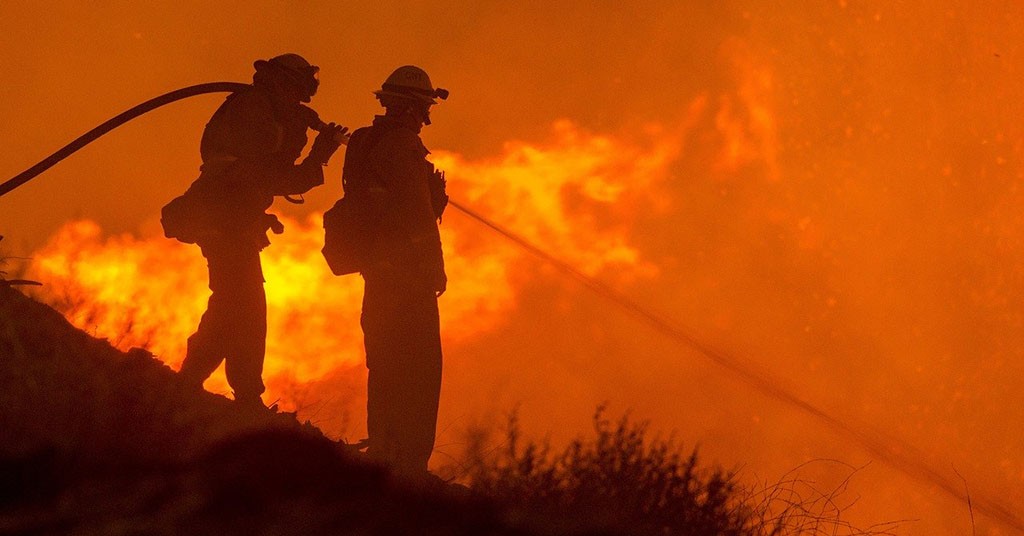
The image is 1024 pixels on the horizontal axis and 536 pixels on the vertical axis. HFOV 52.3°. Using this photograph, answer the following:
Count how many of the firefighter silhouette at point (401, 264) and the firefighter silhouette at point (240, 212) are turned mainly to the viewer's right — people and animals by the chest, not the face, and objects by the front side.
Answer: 2

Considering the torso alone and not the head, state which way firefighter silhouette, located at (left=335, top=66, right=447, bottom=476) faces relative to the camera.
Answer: to the viewer's right

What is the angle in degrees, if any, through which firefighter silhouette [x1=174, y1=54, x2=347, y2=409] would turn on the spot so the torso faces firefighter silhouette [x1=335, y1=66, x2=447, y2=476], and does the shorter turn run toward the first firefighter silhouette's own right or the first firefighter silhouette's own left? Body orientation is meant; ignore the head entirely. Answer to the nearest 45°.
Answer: approximately 45° to the first firefighter silhouette's own right

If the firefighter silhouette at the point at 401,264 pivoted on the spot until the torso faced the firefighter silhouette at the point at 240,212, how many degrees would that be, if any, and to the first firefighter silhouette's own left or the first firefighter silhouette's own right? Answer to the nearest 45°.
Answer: approximately 180°

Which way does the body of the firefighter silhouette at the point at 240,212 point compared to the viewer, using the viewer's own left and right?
facing to the right of the viewer
